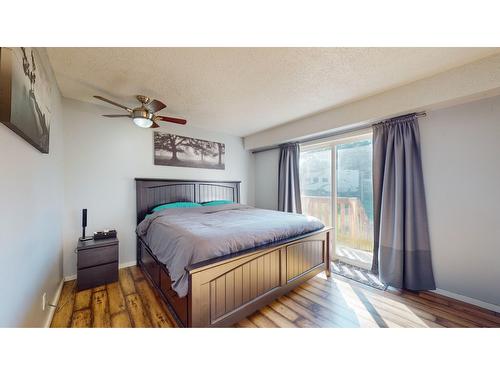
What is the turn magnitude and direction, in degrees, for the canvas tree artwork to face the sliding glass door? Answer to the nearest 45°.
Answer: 0° — it already faces it

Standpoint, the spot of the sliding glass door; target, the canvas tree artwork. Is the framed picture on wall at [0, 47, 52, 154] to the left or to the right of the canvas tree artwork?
left

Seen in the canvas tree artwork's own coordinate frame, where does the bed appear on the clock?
The bed is roughly at 1 o'clock from the canvas tree artwork.

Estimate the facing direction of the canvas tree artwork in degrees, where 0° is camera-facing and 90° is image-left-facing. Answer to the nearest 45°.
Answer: approximately 315°

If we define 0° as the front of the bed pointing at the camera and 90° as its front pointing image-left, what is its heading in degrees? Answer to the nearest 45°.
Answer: approximately 315°

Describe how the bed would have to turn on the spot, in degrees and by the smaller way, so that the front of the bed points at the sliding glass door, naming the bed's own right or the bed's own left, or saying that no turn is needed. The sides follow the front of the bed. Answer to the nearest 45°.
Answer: approximately 90° to the bed's own left

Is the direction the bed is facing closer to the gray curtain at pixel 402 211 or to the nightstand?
the gray curtain

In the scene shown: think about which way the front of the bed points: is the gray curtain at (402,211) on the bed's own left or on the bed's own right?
on the bed's own left
